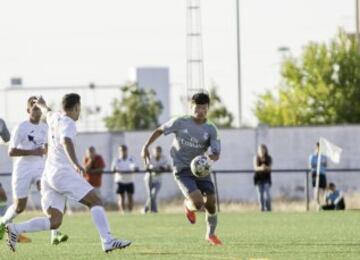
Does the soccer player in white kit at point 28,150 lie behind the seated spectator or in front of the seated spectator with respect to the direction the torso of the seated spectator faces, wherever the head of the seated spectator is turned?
in front

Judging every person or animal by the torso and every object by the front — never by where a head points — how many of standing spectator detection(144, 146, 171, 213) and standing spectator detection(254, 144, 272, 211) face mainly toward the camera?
2

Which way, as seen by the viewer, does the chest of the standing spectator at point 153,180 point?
toward the camera

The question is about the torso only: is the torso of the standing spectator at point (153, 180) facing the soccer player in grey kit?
yes

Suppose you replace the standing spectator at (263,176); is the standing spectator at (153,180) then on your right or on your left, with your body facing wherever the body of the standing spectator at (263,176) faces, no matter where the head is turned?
on your right

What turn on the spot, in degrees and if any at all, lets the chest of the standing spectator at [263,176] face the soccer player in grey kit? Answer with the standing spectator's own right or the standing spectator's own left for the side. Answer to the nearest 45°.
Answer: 0° — they already face them

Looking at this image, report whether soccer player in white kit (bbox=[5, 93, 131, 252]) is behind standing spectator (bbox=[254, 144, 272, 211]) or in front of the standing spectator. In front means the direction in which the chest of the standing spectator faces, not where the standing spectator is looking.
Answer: in front

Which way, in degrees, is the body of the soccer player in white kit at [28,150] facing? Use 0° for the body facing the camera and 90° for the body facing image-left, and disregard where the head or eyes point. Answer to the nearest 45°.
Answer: approximately 315°

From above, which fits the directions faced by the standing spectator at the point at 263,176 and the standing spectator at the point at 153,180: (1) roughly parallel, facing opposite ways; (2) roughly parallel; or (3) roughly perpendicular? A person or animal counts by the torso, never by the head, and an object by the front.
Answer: roughly parallel

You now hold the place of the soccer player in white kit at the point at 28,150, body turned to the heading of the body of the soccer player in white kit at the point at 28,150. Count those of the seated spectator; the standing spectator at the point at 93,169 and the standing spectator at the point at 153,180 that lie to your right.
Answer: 0
